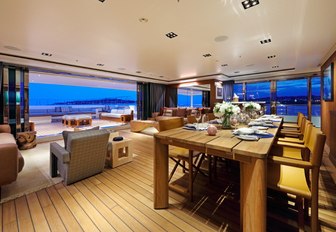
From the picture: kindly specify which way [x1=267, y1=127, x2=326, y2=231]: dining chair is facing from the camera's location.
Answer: facing to the left of the viewer

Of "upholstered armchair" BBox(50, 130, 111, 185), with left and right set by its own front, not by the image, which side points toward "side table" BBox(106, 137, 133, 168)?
right

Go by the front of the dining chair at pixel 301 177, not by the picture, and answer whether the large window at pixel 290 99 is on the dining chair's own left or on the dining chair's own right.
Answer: on the dining chair's own right

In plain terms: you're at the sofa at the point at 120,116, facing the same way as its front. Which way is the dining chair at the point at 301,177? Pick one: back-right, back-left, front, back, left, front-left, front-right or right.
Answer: front-left

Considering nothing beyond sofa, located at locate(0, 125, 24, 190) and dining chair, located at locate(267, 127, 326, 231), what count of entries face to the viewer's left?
1

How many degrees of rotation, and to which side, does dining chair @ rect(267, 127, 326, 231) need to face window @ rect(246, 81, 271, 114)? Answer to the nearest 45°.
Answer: approximately 90° to its right

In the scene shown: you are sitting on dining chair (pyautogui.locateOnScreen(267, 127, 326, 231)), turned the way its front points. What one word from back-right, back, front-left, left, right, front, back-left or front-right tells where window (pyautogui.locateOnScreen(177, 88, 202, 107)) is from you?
front-right

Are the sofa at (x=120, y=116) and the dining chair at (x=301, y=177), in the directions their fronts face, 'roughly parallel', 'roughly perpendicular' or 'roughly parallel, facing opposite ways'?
roughly perpendicular

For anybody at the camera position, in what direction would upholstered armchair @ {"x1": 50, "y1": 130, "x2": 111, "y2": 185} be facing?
facing away from the viewer and to the left of the viewer

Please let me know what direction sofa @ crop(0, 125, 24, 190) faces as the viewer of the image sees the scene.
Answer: facing to the right of the viewer
